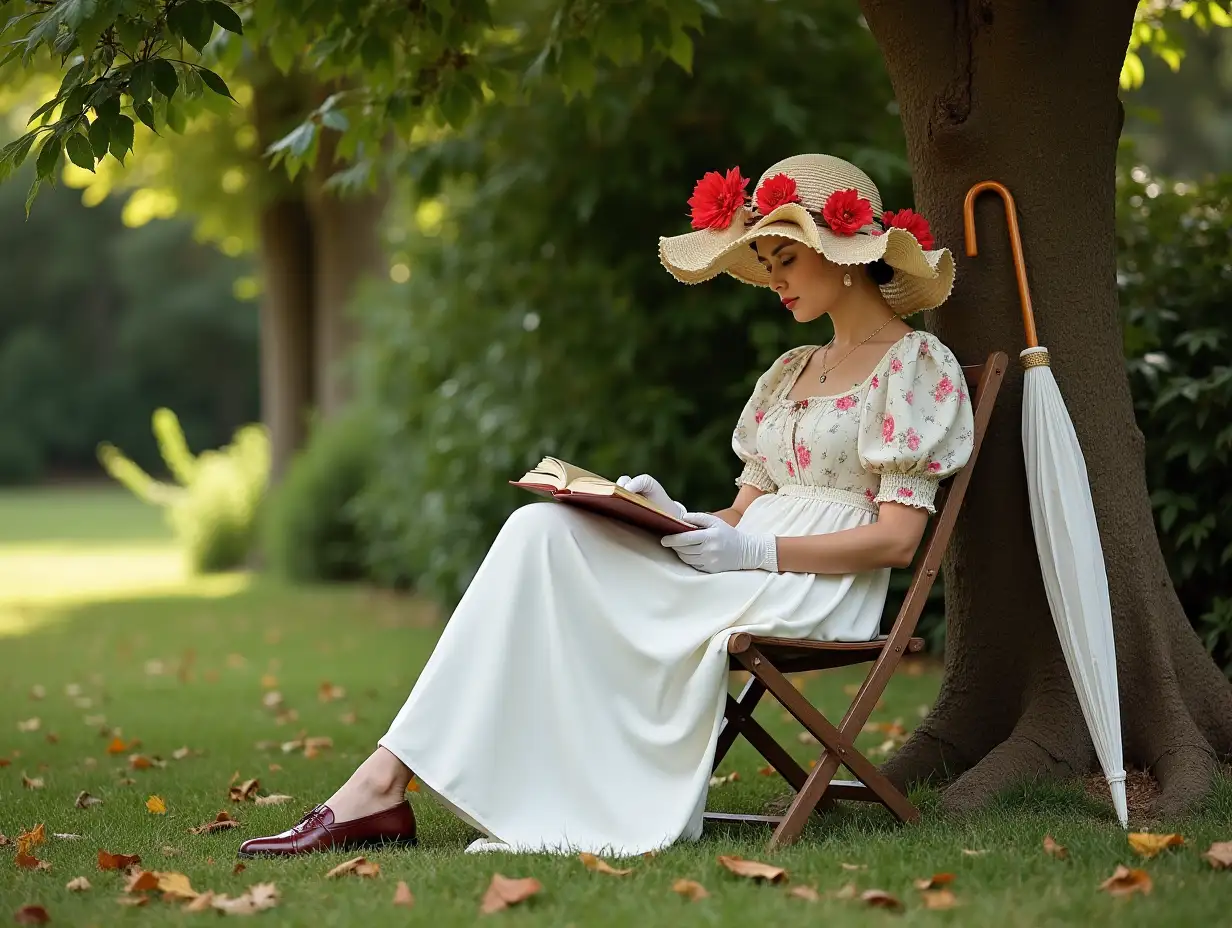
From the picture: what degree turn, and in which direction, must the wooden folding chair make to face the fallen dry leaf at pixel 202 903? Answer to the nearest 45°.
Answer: approximately 45° to its left

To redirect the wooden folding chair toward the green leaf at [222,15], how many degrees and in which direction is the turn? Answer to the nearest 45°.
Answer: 0° — it already faces it

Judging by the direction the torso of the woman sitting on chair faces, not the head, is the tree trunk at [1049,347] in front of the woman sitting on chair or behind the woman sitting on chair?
behind

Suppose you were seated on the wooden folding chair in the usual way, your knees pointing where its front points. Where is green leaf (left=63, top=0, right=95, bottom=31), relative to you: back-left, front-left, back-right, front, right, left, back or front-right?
front

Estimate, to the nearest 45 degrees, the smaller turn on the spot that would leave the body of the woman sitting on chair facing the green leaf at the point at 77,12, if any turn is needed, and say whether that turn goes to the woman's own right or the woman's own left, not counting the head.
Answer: approximately 45° to the woman's own right

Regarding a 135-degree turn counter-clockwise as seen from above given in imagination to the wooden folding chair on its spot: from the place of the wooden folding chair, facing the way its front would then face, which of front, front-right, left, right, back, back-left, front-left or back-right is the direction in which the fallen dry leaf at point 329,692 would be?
back

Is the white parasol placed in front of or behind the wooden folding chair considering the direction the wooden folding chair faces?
behind

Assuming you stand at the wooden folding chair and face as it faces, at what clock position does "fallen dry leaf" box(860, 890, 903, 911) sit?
The fallen dry leaf is roughly at 9 o'clock from the wooden folding chair.

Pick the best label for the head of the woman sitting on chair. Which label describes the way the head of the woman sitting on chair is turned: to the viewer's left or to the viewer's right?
to the viewer's left

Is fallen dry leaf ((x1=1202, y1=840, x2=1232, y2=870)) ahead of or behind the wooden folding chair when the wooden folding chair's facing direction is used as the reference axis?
behind

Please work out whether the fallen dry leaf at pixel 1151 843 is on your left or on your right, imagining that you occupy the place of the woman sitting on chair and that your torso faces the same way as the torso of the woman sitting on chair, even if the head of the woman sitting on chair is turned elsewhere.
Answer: on your left

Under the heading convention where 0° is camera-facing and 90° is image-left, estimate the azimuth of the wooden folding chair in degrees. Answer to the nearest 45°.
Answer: approximately 90°

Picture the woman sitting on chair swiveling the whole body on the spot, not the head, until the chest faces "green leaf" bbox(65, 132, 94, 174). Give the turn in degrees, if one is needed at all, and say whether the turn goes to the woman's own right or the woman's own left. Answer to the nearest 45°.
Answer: approximately 45° to the woman's own right

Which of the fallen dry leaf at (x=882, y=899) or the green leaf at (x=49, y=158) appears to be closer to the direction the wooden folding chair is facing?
the green leaf
